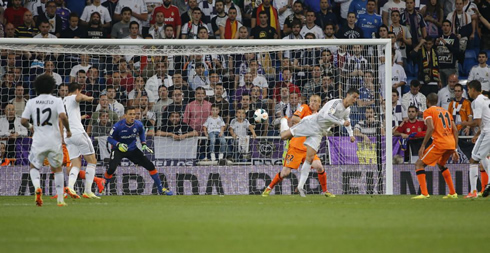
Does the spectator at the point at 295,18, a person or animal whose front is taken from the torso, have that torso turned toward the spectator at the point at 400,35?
no

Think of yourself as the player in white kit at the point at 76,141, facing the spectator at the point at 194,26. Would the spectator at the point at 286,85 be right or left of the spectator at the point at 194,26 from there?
right

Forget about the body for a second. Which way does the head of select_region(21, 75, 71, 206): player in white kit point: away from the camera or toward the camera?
away from the camera

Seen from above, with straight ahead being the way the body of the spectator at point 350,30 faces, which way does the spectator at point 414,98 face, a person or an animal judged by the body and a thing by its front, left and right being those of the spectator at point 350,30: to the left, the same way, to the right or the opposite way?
the same way

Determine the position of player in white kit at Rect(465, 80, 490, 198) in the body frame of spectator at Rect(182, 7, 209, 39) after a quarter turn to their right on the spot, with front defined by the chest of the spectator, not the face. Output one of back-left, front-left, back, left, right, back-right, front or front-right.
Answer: back-left

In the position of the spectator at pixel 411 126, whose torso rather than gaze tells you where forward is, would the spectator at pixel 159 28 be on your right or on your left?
on your right

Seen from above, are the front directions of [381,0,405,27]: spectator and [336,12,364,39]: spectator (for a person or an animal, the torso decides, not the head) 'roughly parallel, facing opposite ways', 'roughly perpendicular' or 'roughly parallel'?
roughly parallel

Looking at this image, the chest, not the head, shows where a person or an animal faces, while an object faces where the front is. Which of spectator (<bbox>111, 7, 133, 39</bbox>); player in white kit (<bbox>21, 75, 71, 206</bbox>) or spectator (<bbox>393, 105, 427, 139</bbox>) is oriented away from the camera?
the player in white kit

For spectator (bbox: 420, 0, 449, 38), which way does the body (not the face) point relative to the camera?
toward the camera

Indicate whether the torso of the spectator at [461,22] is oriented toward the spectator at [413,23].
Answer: no

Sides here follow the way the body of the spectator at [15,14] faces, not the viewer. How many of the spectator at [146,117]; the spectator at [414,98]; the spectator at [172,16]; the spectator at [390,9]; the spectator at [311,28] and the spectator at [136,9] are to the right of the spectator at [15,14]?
0

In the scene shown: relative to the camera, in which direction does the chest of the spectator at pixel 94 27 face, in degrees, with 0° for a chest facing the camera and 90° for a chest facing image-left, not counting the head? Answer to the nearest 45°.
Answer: approximately 0°

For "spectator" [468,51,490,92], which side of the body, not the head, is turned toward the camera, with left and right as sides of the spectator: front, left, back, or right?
front

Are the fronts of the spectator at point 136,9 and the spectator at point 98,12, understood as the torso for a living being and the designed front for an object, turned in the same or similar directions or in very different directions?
same or similar directions

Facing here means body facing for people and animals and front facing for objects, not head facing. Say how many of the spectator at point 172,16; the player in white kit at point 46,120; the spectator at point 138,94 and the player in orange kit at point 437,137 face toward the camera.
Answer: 2

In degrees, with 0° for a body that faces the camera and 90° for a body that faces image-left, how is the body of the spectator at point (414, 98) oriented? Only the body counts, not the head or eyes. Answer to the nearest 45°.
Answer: approximately 0°

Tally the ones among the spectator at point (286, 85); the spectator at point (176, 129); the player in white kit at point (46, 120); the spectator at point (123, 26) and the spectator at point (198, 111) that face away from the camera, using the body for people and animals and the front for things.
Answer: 1

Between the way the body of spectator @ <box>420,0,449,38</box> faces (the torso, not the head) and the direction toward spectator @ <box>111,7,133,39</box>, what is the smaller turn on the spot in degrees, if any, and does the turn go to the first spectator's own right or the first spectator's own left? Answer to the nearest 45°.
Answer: approximately 45° to the first spectator's own right

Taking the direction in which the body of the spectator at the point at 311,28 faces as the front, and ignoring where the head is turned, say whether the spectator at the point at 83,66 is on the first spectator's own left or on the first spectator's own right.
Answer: on the first spectator's own right

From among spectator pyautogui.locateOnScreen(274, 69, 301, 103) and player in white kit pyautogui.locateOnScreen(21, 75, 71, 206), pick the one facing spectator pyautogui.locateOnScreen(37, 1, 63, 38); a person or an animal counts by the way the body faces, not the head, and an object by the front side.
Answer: the player in white kit

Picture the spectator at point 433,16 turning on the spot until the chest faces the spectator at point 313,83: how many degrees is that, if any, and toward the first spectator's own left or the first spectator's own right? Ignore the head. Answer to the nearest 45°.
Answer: approximately 45° to the first spectator's own right
